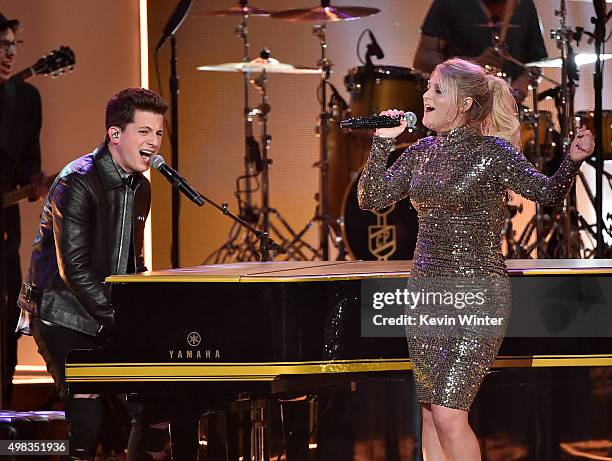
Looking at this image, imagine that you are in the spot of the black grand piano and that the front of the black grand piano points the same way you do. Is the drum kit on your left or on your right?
on your right

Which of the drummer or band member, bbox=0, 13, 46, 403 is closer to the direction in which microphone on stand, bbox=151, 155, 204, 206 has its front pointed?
the band member

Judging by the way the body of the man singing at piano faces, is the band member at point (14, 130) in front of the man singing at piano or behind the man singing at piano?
behind

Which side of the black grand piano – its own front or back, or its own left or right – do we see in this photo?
left

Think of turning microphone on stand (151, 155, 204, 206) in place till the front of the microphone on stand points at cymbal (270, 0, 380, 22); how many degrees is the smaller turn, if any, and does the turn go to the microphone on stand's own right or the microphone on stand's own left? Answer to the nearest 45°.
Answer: approximately 90° to the microphone on stand's own right

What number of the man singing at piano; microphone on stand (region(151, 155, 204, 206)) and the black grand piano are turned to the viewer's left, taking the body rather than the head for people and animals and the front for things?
2

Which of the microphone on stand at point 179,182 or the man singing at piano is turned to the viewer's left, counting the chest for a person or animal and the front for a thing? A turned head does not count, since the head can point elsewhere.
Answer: the microphone on stand

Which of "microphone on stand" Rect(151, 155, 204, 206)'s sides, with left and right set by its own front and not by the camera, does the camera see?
left

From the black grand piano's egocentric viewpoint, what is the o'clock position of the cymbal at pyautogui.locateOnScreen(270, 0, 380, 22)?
The cymbal is roughly at 3 o'clock from the black grand piano.

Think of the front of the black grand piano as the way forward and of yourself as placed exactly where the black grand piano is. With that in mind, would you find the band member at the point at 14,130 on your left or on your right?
on your right

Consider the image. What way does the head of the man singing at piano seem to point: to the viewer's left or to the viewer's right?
to the viewer's right

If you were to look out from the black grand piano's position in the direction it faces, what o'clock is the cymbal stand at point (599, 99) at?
The cymbal stand is roughly at 4 o'clock from the black grand piano.

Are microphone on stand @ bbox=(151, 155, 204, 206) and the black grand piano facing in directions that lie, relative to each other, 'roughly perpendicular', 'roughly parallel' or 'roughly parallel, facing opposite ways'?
roughly parallel
